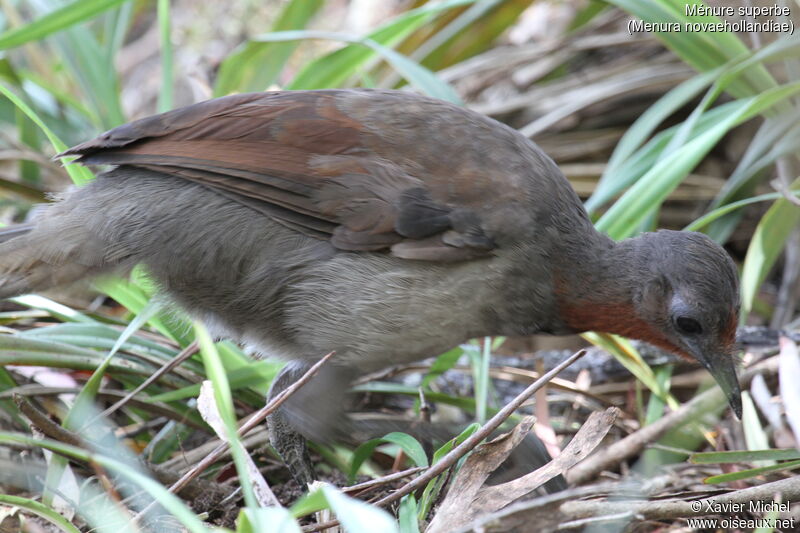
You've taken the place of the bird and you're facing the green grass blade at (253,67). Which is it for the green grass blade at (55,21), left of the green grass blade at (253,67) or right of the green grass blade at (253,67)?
left

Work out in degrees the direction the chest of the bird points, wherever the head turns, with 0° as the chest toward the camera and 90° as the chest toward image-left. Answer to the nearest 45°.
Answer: approximately 270°

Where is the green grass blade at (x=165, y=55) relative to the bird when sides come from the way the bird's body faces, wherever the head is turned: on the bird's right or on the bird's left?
on the bird's left

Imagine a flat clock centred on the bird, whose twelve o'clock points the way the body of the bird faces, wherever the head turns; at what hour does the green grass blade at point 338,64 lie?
The green grass blade is roughly at 9 o'clock from the bird.

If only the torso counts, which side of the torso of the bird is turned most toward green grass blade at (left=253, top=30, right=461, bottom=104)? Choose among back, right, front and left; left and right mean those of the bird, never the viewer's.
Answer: left

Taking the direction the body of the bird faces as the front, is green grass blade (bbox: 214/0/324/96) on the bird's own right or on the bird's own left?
on the bird's own left
